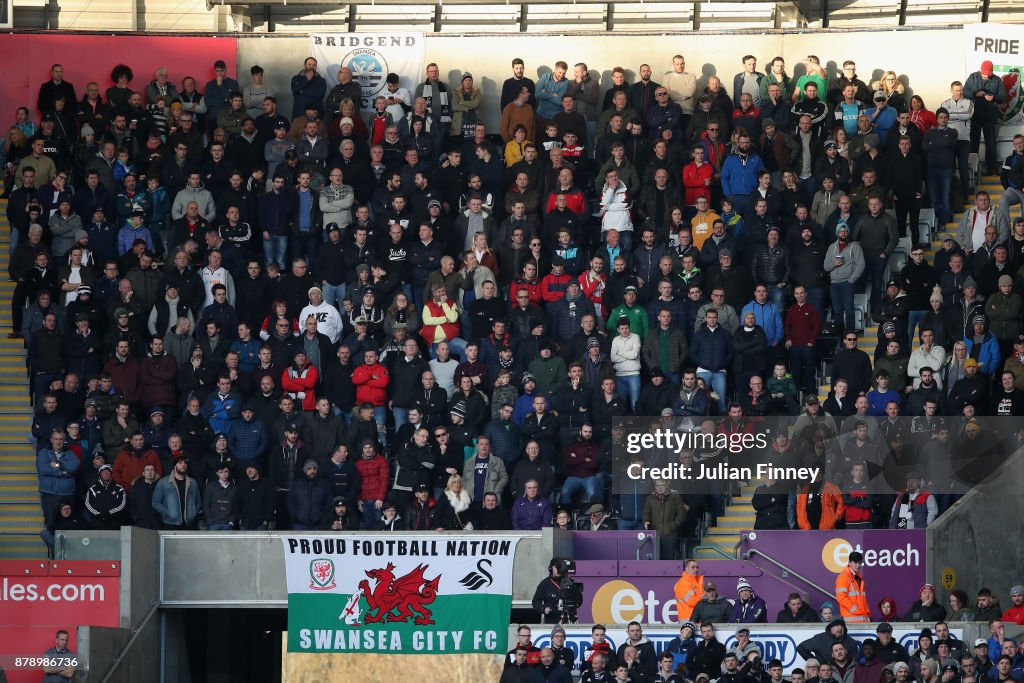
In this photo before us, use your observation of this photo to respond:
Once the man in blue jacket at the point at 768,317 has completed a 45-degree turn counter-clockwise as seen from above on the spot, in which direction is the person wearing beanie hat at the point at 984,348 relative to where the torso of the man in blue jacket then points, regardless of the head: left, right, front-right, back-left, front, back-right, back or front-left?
front-left

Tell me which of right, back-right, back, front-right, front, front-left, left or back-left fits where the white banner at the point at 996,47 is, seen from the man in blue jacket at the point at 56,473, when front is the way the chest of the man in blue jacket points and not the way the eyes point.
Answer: left

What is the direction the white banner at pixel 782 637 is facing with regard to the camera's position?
facing the viewer

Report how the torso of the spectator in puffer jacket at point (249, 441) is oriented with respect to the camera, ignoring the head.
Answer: toward the camera

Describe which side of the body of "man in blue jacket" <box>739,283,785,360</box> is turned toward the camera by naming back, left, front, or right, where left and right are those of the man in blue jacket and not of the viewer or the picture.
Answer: front

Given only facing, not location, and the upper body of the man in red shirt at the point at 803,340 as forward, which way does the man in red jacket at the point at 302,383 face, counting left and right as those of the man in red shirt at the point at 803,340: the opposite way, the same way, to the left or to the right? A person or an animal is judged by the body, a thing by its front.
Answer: the same way

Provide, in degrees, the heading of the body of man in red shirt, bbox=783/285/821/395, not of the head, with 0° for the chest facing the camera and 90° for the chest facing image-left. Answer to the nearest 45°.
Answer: approximately 0°

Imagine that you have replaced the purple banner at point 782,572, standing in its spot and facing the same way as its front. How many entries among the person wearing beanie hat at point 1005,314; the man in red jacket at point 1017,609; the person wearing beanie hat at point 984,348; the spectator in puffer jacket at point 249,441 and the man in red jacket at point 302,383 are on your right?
2

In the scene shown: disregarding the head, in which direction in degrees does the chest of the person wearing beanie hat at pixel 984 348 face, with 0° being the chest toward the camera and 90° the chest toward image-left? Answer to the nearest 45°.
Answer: approximately 45°

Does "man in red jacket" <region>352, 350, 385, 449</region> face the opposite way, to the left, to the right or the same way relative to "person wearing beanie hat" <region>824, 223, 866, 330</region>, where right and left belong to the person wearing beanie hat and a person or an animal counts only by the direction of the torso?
the same way

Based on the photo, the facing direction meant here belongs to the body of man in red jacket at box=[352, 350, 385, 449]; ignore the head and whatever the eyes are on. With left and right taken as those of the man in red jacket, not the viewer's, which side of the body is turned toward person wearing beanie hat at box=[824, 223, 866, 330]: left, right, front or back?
left

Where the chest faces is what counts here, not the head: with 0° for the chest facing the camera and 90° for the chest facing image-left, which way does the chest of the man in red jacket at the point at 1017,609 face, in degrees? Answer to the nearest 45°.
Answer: approximately 0°

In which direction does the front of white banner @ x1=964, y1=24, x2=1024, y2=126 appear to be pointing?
toward the camera
